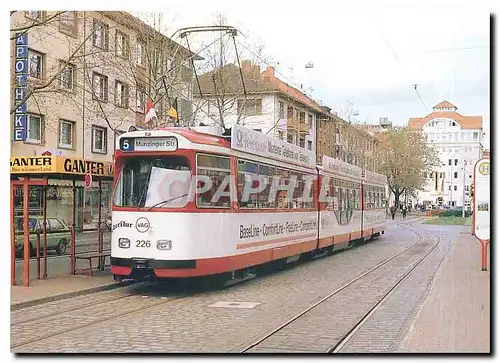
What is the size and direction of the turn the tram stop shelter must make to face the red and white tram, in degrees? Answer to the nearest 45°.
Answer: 0° — it already faces it

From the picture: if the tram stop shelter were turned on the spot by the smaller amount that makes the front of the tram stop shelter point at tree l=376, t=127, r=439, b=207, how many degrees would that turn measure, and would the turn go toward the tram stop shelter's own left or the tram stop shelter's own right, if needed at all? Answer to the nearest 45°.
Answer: approximately 45° to the tram stop shelter's own left

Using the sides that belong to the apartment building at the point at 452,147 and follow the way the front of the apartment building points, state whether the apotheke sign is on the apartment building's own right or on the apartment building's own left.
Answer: on the apartment building's own right

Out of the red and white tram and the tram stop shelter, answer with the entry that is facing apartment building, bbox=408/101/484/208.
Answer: the tram stop shelter

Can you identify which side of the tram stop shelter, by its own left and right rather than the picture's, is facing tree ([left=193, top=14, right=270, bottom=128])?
left

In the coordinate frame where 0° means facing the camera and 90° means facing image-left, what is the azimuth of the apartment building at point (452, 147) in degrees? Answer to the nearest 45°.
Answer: approximately 0°

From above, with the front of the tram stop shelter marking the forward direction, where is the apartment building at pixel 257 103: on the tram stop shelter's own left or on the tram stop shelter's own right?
on the tram stop shelter's own left
